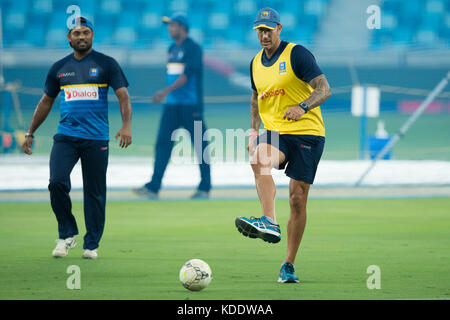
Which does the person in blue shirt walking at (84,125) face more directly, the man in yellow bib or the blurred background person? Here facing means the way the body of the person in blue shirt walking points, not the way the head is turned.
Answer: the man in yellow bib

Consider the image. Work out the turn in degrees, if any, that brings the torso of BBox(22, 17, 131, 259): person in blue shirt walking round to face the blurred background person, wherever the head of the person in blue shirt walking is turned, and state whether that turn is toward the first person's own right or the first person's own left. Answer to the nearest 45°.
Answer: approximately 180°

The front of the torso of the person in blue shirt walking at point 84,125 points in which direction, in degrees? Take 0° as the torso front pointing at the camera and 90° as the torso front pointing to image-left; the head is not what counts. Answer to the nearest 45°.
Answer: approximately 0°

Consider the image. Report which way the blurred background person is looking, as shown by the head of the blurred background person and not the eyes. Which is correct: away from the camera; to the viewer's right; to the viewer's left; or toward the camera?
to the viewer's left

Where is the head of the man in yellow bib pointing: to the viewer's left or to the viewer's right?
to the viewer's left

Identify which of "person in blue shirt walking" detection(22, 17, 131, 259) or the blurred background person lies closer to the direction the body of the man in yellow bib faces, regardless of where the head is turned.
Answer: the person in blue shirt walking

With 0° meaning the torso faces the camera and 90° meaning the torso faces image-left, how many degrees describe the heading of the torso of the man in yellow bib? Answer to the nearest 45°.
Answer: approximately 45°

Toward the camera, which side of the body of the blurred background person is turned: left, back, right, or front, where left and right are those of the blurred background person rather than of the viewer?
left
